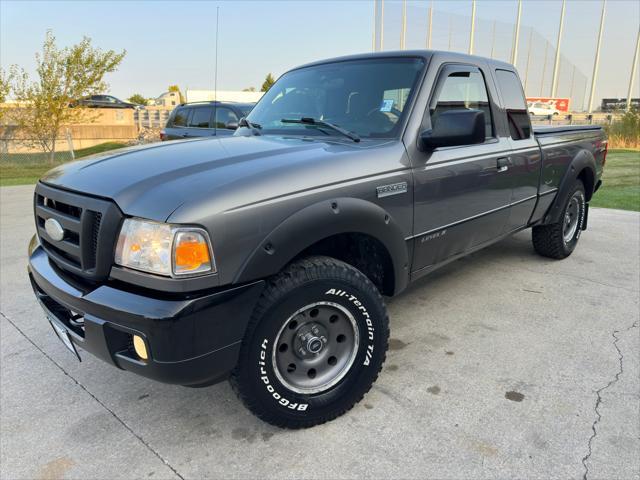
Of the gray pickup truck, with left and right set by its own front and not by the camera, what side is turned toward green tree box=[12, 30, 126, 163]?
right

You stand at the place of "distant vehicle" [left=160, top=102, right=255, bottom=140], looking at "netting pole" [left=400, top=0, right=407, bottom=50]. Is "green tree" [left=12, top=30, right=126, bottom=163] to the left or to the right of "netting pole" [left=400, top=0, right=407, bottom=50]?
left

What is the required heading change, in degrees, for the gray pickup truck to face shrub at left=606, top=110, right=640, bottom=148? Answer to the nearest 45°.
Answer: approximately 180°

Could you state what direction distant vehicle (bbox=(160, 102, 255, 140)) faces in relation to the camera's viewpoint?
facing to the right of the viewer

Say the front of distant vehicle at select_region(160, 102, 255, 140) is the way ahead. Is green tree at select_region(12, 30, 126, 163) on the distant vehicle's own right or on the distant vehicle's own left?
on the distant vehicle's own left

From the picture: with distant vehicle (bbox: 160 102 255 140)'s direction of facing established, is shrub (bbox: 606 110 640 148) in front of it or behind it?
in front

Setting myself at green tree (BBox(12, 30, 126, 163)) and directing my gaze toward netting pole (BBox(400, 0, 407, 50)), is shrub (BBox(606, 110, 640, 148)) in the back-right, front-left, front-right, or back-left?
front-right

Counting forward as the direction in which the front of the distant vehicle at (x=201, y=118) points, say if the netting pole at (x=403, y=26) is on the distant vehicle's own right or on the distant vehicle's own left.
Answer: on the distant vehicle's own left

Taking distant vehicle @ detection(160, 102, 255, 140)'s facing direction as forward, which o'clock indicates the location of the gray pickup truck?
The gray pickup truck is roughly at 3 o'clock from the distant vehicle.

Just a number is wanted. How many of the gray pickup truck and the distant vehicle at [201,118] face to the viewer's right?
1

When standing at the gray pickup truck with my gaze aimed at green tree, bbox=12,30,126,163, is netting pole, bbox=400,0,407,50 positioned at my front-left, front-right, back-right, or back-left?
front-right
